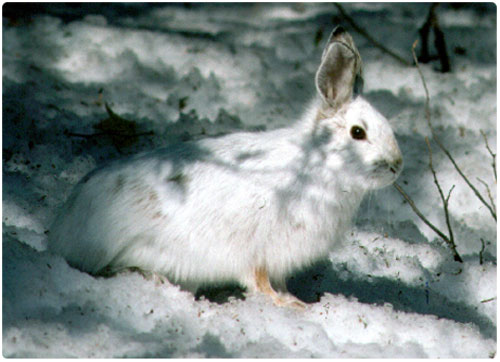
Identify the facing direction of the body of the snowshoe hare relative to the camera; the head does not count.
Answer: to the viewer's right

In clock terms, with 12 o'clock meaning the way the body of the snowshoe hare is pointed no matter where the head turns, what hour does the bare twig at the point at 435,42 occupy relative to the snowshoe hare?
The bare twig is roughly at 10 o'clock from the snowshoe hare.
